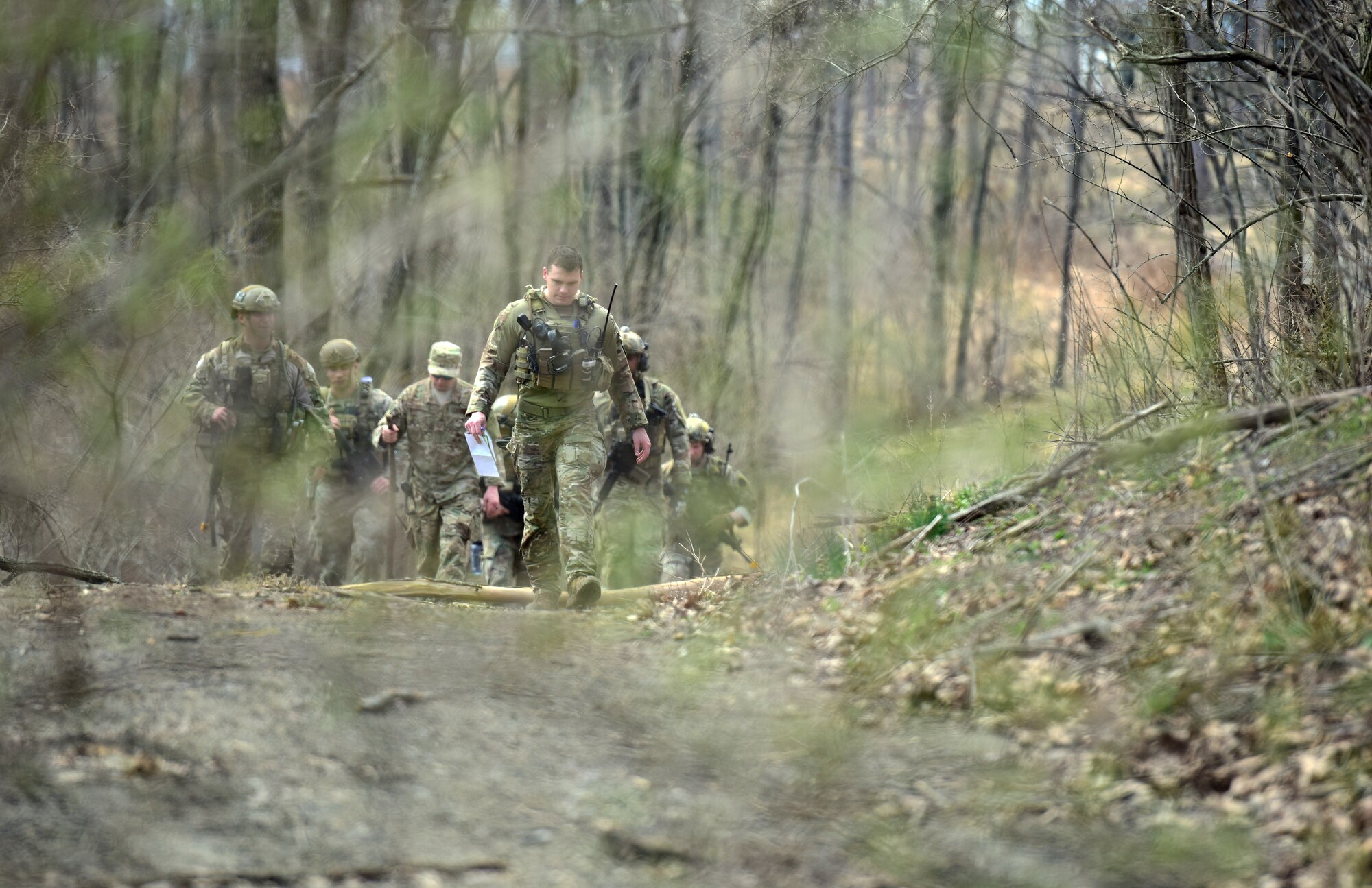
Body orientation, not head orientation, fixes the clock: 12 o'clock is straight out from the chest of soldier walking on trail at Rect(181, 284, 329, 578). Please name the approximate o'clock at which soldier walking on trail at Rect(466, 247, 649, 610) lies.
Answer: soldier walking on trail at Rect(466, 247, 649, 610) is roughly at 11 o'clock from soldier walking on trail at Rect(181, 284, 329, 578).

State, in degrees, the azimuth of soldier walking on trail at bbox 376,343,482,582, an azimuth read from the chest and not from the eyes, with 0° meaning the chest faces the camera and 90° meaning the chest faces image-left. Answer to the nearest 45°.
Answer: approximately 0°

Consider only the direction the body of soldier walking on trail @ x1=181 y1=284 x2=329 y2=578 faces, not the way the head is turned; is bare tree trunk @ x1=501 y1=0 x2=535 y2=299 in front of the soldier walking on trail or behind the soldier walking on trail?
behind

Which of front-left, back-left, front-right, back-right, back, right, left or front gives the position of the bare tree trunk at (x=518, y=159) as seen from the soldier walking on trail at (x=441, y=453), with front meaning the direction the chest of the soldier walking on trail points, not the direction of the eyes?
back
